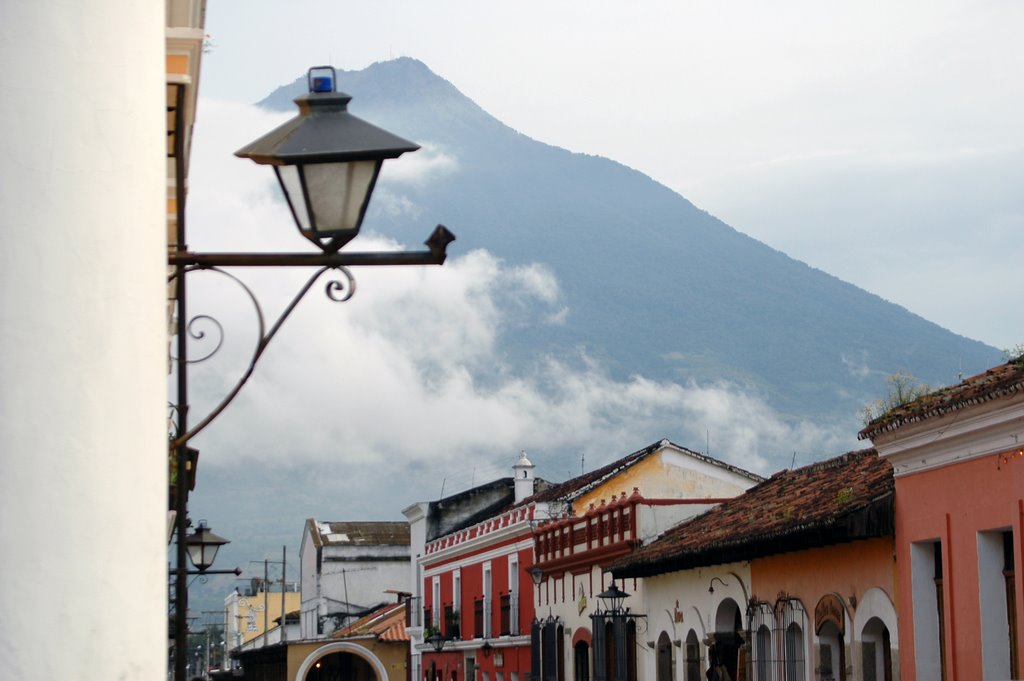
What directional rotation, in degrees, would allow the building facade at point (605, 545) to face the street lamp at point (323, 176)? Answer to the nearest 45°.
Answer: approximately 45° to its left

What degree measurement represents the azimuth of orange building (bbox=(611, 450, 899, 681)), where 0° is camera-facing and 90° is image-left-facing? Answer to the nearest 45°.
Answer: approximately 45°

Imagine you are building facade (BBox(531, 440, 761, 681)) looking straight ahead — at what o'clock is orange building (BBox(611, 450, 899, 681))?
The orange building is roughly at 10 o'clock from the building facade.

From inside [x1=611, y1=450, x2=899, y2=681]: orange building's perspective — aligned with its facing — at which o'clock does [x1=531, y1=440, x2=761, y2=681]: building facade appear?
The building facade is roughly at 4 o'clock from the orange building.
